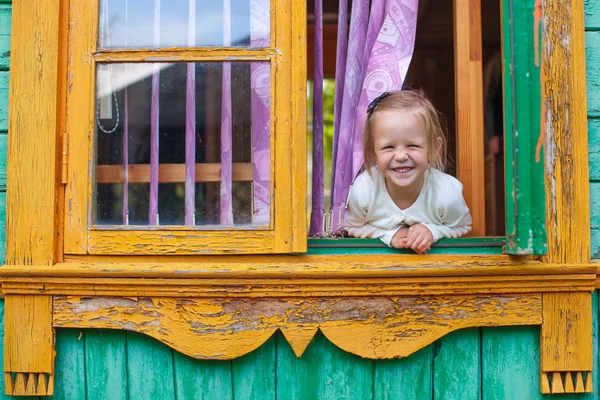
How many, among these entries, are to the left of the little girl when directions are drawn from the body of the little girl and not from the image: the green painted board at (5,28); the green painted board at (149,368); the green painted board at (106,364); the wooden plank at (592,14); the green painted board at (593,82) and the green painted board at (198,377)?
2

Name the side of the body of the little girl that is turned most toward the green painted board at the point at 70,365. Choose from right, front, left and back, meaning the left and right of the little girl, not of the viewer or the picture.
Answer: right

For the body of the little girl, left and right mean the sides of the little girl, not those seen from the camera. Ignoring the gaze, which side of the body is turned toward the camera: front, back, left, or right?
front

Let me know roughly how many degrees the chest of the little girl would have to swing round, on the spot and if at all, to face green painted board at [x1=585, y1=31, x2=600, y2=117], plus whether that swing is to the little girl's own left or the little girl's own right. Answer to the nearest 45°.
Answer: approximately 90° to the little girl's own left

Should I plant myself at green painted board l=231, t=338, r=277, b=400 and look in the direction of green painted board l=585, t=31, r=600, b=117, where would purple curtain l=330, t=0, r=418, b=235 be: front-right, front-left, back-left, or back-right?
front-left

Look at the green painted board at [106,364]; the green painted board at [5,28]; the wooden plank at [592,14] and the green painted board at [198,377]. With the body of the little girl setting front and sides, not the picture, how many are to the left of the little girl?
1

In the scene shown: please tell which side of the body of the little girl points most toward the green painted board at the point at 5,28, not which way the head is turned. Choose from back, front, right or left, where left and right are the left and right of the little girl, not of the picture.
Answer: right

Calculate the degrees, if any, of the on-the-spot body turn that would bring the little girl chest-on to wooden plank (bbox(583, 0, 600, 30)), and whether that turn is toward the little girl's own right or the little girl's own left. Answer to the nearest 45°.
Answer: approximately 90° to the little girl's own left

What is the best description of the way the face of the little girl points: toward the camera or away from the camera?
toward the camera

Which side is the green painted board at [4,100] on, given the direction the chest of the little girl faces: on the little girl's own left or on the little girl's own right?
on the little girl's own right
